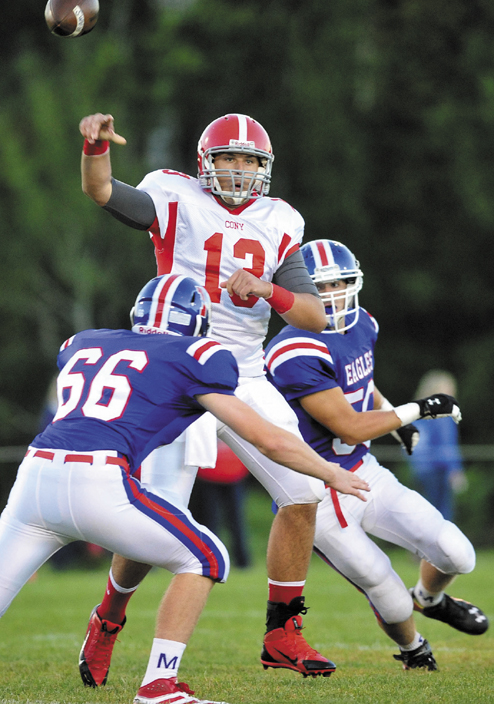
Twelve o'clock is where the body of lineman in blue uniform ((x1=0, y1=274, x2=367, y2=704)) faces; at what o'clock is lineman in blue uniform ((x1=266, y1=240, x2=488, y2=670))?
lineman in blue uniform ((x1=266, y1=240, x2=488, y2=670)) is roughly at 12 o'clock from lineman in blue uniform ((x1=0, y1=274, x2=367, y2=704)).

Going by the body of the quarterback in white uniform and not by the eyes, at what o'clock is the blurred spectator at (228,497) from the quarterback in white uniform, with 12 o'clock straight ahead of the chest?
The blurred spectator is roughly at 6 o'clock from the quarterback in white uniform.

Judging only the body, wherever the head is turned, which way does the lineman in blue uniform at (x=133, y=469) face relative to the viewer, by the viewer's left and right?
facing away from the viewer and to the right of the viewer

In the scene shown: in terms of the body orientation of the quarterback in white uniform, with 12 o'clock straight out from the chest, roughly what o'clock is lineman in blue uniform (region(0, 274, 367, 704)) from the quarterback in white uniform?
The lineman in blue uniform is roughly at 1 o'clock from the quarterback in white uniform.

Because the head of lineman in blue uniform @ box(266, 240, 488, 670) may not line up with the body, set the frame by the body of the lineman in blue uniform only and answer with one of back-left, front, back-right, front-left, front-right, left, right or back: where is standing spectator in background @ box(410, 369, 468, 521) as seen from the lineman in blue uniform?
back-left

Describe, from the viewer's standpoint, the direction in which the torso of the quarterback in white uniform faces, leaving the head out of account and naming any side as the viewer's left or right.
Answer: facing the viewer

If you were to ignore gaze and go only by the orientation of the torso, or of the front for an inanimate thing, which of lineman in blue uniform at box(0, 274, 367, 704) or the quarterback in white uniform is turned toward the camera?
the quarterback in white uniform
